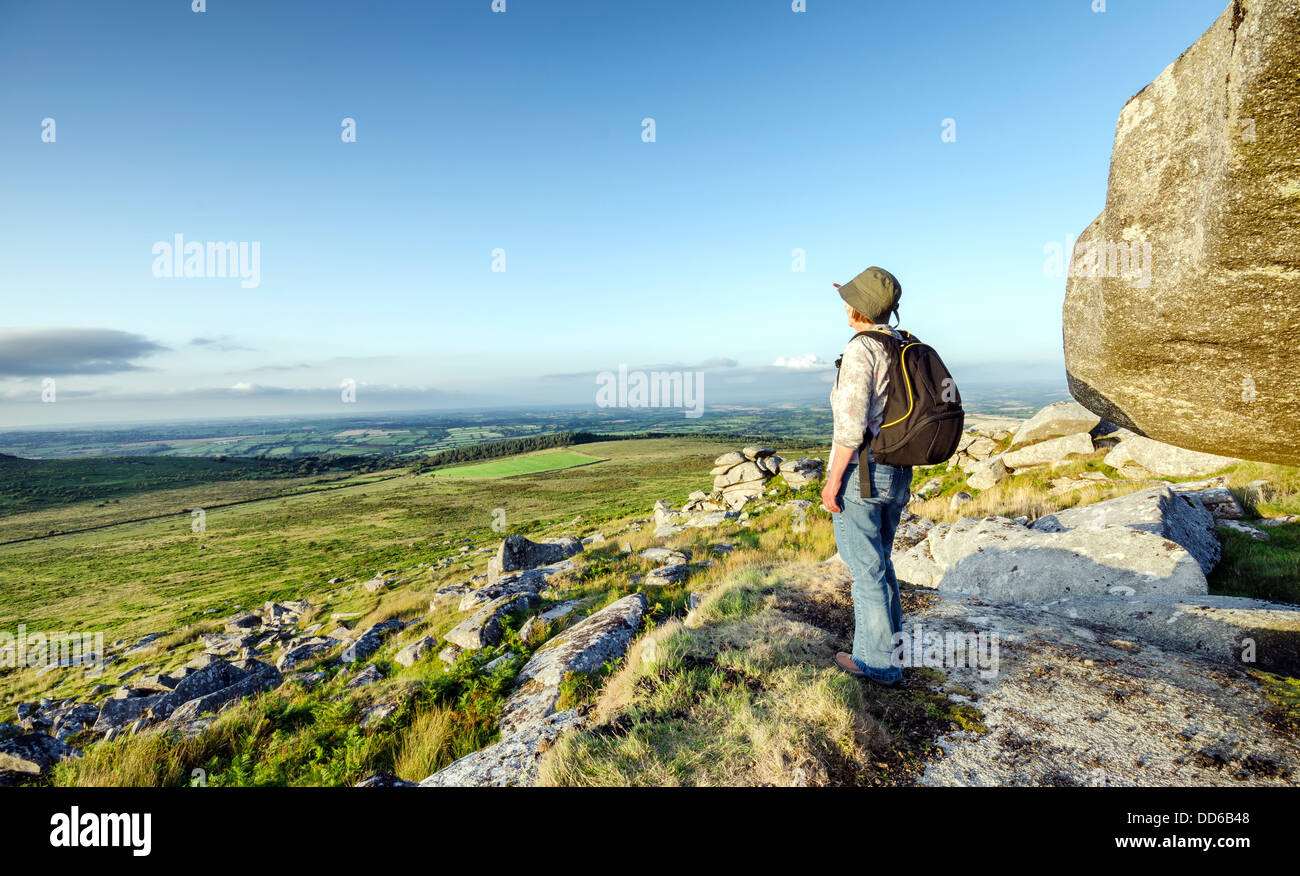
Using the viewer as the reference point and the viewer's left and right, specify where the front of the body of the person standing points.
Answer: facing away from the viewer and to the left of the viewer

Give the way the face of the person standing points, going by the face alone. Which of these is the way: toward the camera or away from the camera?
away from the camera

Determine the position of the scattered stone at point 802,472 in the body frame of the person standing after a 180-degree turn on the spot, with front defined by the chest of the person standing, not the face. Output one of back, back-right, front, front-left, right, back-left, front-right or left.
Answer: back-left

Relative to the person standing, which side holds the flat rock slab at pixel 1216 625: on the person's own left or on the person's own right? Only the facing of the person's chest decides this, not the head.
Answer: on the person's own right

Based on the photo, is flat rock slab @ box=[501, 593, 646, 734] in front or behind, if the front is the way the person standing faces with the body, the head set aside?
in front
